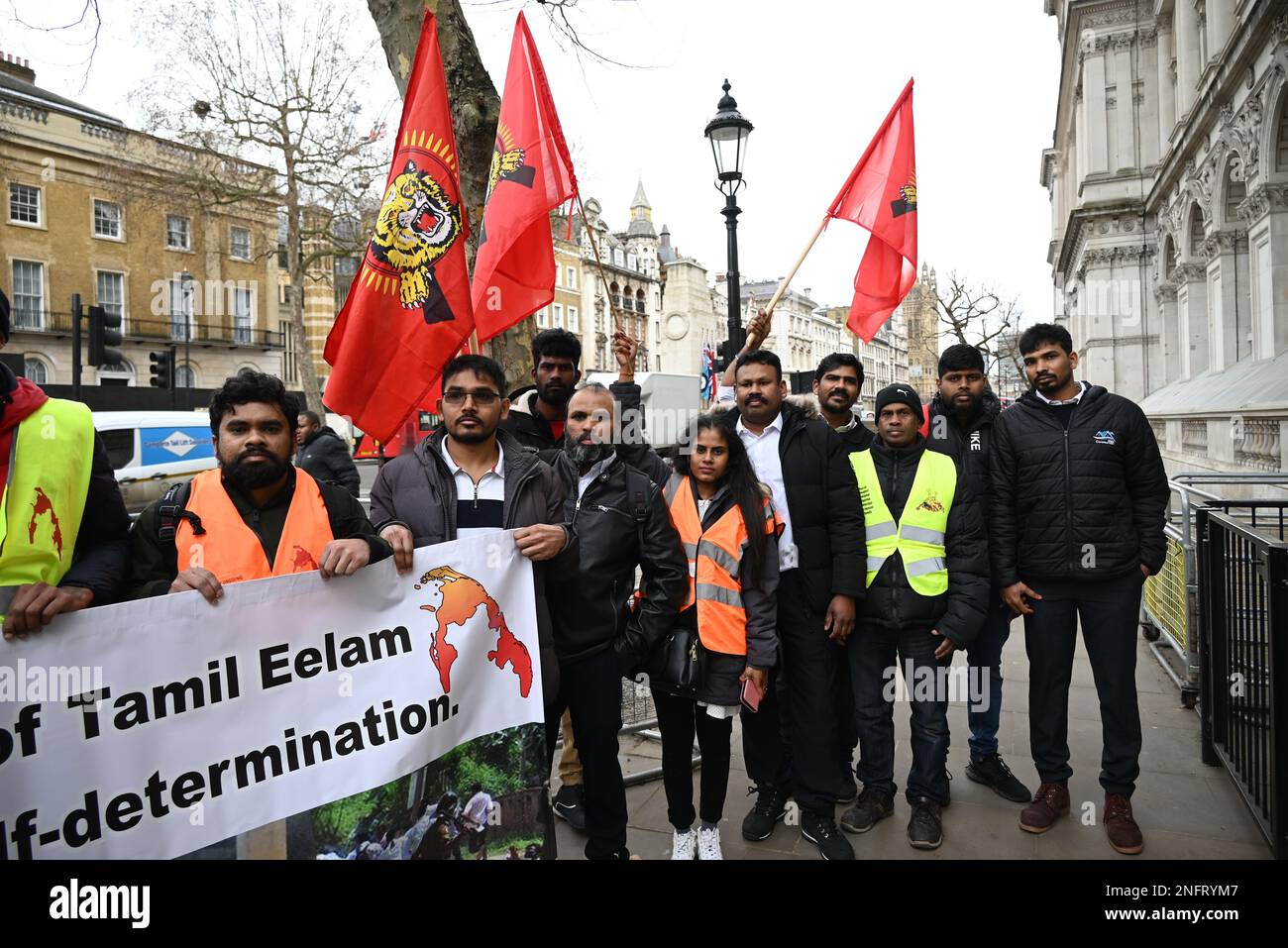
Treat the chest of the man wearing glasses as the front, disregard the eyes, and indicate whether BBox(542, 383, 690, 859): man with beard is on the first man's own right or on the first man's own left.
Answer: on the first man's own left

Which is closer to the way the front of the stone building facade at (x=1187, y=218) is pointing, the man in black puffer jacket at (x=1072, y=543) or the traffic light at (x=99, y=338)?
the traffic light

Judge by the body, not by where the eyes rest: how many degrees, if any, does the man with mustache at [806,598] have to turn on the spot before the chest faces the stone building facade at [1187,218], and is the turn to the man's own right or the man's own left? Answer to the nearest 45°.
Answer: approximately 135° to the man's own left

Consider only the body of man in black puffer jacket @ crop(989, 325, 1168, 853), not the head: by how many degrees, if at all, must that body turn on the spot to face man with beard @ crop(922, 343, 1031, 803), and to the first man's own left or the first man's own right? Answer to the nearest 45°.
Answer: approximately 135° to the first man's own right

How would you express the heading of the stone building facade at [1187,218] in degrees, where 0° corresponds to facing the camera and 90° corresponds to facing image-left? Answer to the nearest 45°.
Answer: approximately 90°

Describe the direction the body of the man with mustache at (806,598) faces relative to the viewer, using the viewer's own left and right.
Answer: facing the viewer

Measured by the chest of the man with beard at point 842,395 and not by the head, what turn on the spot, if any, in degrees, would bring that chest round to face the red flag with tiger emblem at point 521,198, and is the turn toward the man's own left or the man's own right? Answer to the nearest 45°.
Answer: approximately 90° to the man's own right

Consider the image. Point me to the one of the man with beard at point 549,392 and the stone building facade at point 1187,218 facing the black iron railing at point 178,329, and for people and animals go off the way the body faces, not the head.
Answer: the stone building facade

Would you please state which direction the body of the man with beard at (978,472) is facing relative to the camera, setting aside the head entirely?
toward the camera

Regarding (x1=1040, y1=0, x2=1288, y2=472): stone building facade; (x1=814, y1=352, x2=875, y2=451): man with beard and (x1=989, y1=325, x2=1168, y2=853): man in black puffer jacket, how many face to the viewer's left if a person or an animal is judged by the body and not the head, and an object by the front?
1

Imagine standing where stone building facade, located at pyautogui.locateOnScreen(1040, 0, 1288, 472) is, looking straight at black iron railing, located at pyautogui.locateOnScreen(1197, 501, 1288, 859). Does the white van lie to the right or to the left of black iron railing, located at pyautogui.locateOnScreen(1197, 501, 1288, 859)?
right

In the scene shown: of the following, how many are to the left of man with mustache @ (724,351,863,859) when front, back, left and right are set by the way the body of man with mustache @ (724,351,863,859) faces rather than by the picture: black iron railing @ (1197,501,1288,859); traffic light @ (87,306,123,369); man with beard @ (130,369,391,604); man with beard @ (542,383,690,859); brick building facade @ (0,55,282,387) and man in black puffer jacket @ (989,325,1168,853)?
2

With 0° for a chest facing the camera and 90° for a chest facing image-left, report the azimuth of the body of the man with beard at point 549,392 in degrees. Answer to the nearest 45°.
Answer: approximately 0°

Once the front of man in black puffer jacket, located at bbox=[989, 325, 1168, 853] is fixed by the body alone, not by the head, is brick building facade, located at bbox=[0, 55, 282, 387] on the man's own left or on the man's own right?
on the man's own right

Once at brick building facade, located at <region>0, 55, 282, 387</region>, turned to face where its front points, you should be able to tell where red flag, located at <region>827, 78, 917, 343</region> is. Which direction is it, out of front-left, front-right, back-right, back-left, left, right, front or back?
front-right

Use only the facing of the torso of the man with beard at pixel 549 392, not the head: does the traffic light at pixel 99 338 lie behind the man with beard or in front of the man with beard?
behind

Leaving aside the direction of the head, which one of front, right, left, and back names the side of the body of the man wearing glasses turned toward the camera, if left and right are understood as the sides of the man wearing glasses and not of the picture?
front
